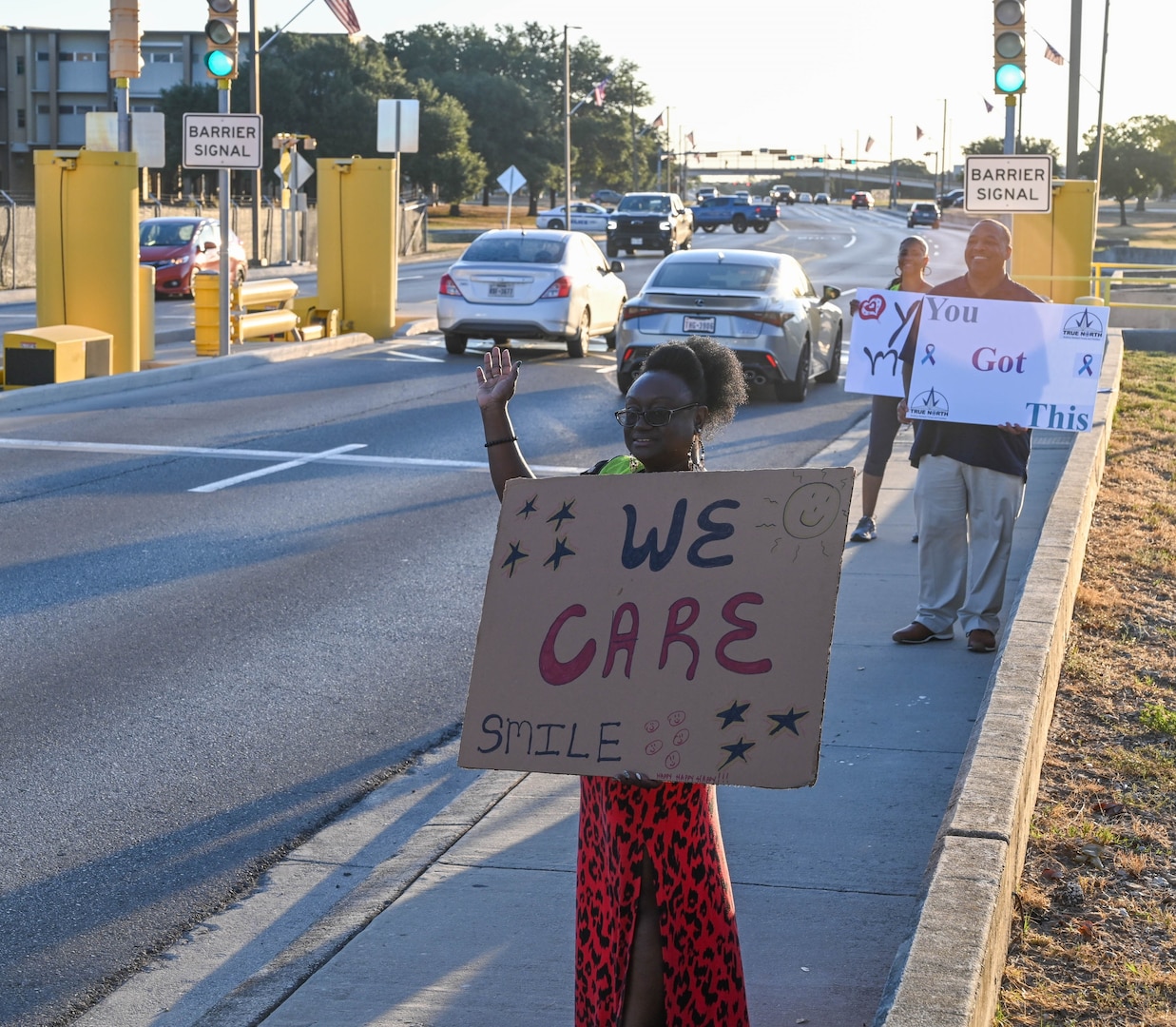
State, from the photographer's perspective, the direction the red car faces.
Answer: facing the viewer and to the left of the viewer

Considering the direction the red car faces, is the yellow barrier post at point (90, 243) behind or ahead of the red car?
ahead

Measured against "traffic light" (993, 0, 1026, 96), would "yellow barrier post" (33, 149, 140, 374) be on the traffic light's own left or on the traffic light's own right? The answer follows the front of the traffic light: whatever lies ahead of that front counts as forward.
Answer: on the traffic light's own right

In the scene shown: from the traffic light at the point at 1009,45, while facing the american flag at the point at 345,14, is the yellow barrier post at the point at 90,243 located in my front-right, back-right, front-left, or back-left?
front-left

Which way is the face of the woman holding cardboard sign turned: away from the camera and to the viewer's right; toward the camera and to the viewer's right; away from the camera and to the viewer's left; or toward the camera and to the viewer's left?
toward the camera and to the viewer's left

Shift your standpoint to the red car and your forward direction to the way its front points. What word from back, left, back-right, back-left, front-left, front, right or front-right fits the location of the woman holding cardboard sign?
front-left

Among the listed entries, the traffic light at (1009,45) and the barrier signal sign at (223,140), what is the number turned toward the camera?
2

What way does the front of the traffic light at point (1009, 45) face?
toward the camera

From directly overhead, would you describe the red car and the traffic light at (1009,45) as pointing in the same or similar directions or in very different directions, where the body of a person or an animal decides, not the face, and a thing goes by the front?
same or similar directions

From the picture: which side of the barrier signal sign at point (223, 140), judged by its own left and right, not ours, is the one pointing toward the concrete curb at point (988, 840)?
front

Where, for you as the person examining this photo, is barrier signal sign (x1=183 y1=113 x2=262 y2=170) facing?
facing the viewer

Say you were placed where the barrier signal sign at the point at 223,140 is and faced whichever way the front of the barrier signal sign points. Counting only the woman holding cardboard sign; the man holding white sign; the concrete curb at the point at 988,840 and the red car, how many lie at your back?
1

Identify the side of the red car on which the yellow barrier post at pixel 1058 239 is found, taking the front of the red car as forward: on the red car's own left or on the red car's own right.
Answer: on the red car's own left
